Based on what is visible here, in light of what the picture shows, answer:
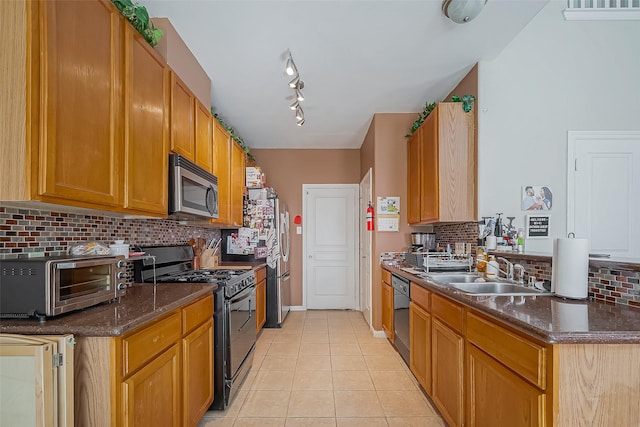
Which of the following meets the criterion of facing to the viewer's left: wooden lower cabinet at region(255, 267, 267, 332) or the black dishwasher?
the black dishwasher

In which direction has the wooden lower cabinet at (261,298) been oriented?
to the viewer's right

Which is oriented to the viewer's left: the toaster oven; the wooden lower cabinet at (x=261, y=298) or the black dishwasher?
the black dishwasher

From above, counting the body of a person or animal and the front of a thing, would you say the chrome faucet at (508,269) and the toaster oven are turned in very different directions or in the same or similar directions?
very different directions

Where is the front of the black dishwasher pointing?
to the viewer's left

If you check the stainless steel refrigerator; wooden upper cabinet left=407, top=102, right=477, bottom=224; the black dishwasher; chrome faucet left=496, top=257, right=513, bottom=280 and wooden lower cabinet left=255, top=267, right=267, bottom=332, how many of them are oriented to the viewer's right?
2

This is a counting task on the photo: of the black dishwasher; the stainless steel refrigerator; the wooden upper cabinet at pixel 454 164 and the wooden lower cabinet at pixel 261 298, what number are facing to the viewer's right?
2

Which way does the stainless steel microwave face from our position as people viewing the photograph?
facing the viewer and to the right of the viewer

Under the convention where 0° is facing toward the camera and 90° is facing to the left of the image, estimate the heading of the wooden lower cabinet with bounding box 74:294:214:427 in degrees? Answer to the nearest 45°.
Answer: approximately 315°
